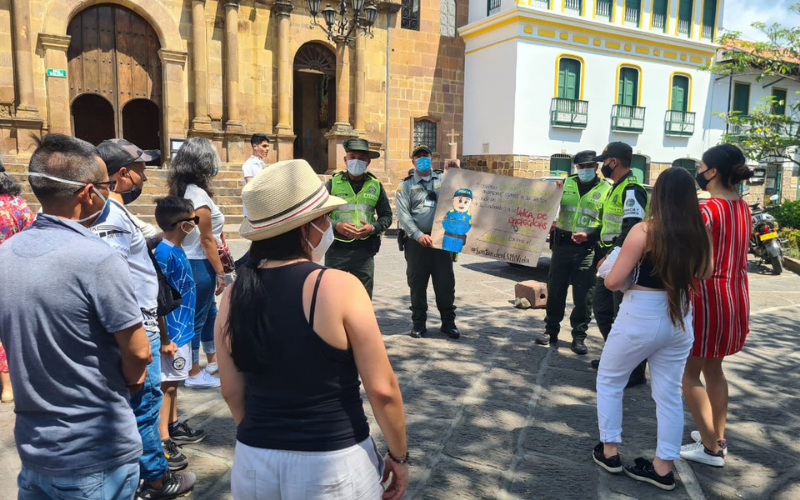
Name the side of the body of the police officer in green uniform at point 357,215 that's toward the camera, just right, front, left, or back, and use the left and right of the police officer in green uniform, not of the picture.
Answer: front

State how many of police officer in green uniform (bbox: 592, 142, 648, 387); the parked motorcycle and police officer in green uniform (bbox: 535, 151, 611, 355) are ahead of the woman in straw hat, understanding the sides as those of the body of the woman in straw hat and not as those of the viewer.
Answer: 3

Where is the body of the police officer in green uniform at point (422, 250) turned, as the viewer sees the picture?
toward the camera

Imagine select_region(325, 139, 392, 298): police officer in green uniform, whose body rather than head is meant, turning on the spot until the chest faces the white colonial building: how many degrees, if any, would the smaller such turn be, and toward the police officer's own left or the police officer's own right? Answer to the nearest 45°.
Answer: approximately 135° to the police officer's own left

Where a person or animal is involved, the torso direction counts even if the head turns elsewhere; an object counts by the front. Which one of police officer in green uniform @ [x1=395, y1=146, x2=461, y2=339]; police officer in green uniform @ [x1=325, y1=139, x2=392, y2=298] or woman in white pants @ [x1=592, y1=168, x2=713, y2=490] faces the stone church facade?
the woman in white pants

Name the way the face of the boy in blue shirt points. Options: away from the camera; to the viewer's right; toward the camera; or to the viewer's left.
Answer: to the viewer's right

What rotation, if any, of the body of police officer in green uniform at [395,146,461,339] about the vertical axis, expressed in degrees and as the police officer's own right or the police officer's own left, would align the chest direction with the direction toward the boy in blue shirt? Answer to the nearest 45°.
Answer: approximately 45° to the police officer's own right

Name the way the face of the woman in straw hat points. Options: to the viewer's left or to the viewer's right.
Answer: to the viewer's right

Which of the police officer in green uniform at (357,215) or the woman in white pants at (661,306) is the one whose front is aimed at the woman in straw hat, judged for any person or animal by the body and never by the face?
the police officer in green uniform

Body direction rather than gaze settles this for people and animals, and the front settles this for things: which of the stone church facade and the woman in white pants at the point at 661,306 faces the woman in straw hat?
the stone church facade

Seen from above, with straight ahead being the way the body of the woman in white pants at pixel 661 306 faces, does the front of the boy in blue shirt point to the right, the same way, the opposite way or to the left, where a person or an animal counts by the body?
to the right

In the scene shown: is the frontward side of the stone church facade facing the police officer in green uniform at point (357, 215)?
yes

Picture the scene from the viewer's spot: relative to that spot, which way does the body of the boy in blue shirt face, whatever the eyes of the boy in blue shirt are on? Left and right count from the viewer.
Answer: facing to the right of the viewer

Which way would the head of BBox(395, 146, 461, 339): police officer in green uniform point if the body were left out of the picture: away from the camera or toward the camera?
toward the camera

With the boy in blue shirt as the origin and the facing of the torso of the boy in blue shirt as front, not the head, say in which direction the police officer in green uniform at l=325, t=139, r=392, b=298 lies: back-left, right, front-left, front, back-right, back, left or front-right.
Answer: front-left

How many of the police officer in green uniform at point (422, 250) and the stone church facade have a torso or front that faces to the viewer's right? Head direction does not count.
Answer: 0

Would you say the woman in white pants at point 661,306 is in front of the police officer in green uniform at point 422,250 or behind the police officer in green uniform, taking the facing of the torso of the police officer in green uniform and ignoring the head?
in front
